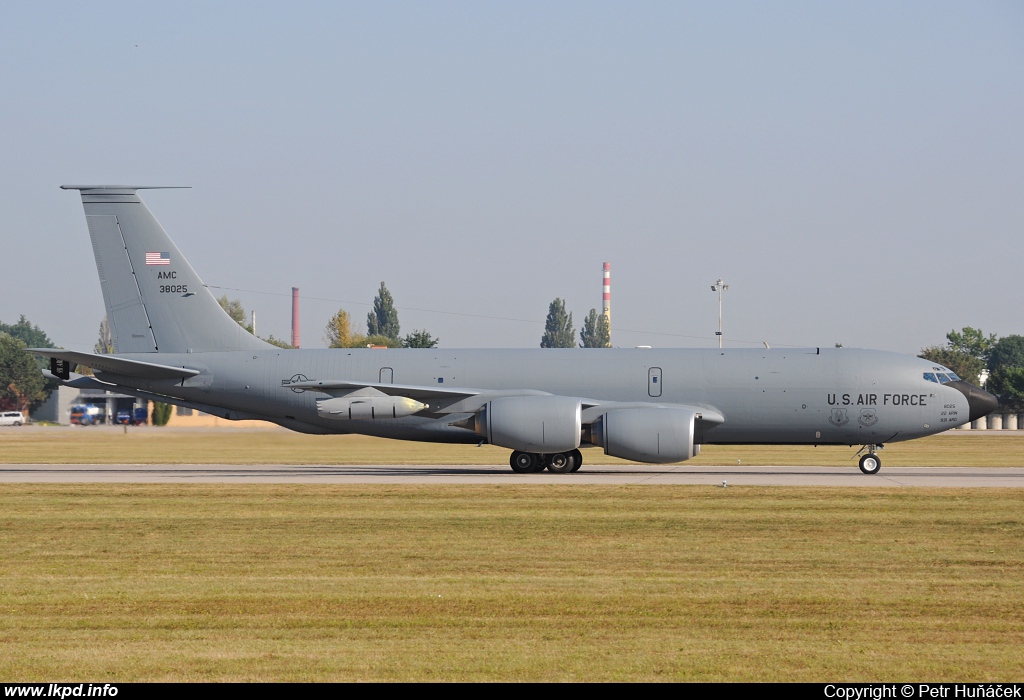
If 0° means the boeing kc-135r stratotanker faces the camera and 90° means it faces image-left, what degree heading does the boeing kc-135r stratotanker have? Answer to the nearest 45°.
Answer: approximately 270°
